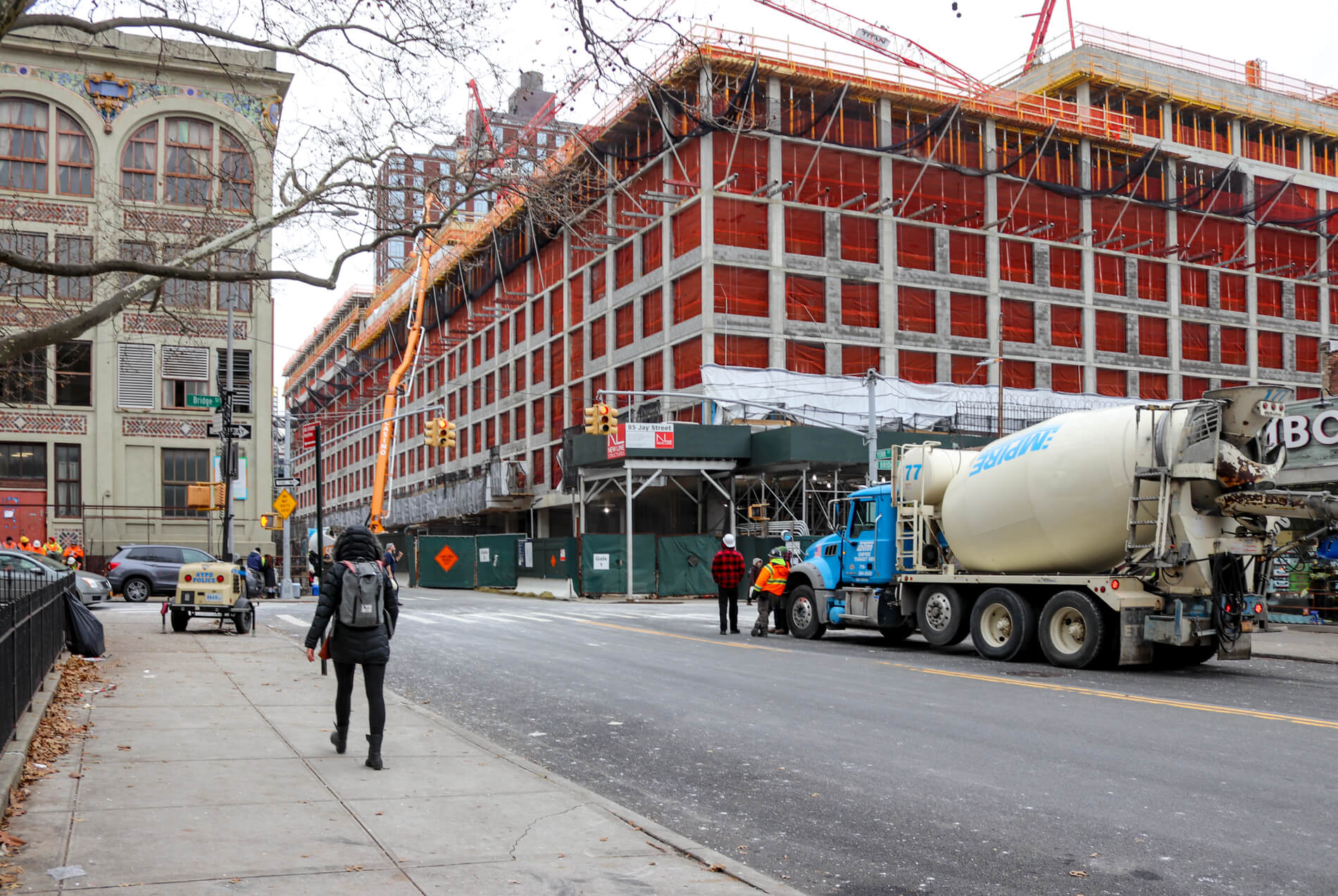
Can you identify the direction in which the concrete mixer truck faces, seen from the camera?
facing away from the viewer and to the left of the viewer

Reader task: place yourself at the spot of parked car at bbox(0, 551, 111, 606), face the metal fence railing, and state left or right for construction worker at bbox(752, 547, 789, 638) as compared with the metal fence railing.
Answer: left

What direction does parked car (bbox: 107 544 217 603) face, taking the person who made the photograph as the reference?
facing to the right of the viewer

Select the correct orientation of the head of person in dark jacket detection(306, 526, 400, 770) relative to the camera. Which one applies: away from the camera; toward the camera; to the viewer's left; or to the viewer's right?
away from the camera

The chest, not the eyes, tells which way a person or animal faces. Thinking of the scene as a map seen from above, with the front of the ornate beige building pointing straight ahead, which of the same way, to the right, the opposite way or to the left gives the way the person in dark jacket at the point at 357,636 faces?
the opposite way

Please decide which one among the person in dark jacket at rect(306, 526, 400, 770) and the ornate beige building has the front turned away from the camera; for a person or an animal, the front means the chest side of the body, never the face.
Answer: the person in dark jacket

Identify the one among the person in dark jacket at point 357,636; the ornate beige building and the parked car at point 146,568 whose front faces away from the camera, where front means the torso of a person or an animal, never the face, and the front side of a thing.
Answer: the person in dark jacket

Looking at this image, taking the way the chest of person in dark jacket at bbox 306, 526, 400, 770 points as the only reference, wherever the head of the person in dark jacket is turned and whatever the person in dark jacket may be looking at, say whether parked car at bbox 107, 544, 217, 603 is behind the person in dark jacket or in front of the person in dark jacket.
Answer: in front

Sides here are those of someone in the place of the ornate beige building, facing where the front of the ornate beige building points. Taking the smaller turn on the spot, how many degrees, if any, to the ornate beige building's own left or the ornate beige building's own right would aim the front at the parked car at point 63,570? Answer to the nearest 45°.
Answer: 0° — it already faces it

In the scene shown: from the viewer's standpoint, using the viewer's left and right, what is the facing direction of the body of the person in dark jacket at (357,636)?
facing away from the viewer

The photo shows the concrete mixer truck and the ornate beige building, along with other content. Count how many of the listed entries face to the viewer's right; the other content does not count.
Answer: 0
